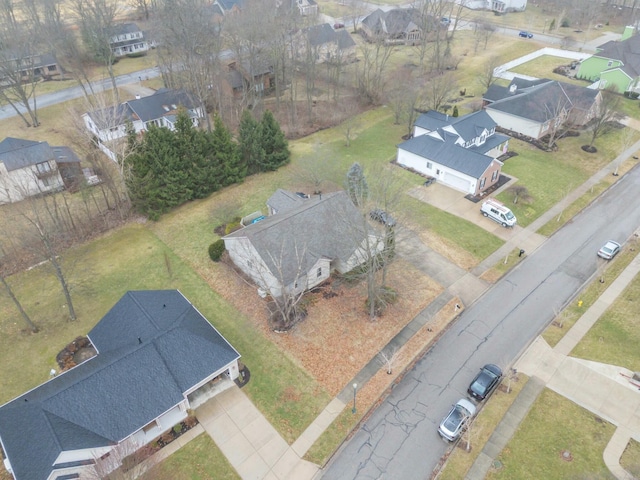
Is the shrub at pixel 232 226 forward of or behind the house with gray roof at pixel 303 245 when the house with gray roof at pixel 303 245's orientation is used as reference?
behind

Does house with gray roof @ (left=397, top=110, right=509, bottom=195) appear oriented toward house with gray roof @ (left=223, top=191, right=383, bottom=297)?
no

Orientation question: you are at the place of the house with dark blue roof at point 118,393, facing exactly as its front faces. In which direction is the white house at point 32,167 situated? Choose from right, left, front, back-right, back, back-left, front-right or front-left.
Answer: back-left

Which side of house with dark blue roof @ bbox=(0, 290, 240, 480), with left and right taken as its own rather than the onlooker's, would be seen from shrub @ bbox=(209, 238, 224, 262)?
left

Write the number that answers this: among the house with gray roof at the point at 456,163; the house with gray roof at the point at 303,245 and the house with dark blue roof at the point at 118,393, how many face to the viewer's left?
0

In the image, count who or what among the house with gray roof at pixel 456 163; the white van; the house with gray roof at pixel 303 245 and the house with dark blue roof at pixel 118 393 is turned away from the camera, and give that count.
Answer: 0

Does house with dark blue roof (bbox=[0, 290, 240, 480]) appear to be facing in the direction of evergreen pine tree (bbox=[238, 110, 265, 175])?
no

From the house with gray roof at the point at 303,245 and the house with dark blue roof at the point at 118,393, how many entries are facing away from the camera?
0

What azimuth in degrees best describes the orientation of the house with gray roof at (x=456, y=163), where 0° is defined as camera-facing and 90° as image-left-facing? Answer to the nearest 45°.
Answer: approximately 315°

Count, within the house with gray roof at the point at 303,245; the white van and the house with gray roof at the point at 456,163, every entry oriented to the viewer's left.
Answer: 0

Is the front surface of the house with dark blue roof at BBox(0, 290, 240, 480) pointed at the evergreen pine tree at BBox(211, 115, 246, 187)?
no

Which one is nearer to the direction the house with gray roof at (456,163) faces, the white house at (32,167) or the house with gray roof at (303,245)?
the house with gray roof

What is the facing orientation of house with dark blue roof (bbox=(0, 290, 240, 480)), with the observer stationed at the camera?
facing the viewer and to the right of the viewer
